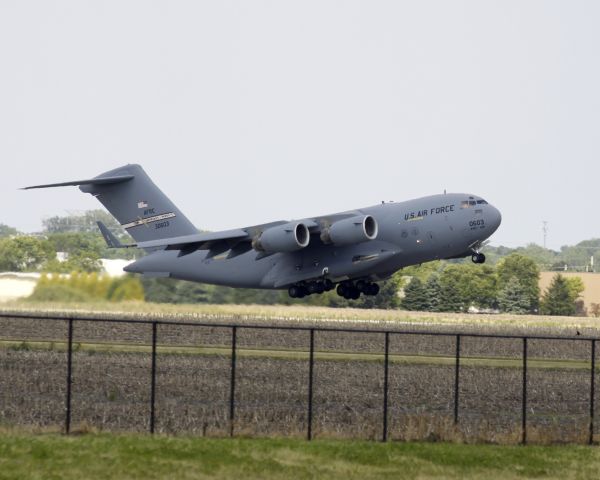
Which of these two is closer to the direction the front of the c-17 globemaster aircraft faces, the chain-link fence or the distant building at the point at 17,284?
the chain-link fence

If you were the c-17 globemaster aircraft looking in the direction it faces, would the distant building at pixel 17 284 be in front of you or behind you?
behind

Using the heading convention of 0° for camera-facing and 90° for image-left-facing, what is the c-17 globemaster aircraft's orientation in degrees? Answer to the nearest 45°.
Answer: approximately 315°
